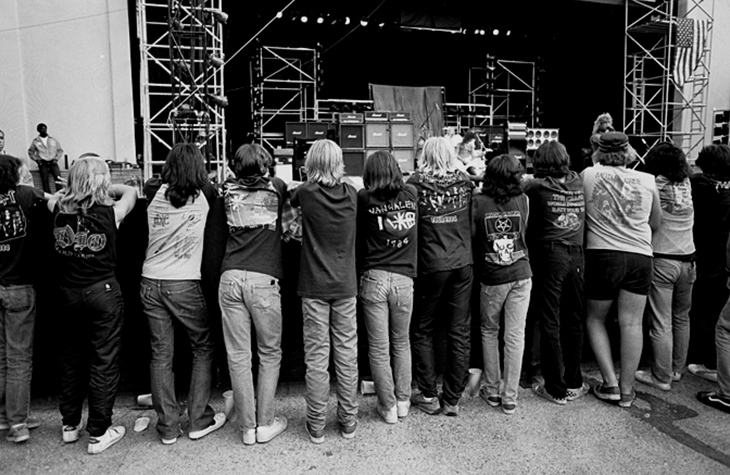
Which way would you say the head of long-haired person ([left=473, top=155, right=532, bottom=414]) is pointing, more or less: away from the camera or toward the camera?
away from the camera

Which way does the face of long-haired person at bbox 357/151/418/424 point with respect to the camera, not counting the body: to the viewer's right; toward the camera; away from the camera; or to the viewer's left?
away from the camera

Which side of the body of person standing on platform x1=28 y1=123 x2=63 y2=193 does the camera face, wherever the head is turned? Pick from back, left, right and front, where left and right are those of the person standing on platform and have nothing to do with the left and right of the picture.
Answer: front

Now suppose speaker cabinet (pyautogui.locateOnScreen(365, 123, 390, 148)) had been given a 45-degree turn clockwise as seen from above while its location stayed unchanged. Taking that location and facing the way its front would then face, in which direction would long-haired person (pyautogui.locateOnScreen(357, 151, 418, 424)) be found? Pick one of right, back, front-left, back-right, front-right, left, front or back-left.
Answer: front-left

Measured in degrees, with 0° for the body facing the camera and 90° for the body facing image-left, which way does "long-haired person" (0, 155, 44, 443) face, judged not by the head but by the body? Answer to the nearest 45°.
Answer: approximately 180°

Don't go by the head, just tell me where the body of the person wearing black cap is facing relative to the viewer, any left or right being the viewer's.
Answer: facing away from the viewer

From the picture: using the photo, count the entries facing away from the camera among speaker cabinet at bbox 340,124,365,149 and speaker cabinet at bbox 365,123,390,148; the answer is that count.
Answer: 0

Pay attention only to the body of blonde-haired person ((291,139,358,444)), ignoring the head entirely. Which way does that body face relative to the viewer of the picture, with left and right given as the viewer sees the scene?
facing away from the viewer

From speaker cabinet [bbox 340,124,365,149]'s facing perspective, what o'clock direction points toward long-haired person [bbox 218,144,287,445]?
The long-haired person is roughly at 12 o'clock from the speaker cabinet.

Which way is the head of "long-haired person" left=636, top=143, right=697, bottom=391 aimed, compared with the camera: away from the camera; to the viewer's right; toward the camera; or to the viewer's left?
away from the camera

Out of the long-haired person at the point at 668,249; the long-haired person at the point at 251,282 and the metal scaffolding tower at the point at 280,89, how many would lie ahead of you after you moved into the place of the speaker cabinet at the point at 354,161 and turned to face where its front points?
2

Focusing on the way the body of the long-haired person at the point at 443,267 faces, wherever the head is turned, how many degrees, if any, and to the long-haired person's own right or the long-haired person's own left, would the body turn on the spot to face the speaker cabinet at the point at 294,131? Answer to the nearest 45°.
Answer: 0° — they already face it

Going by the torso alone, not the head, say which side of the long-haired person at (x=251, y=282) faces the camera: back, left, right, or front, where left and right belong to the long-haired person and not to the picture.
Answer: back

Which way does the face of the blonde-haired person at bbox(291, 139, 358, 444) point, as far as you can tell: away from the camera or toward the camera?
away from the camera

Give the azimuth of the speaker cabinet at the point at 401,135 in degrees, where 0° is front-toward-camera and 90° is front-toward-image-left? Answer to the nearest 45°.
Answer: approximately 0°

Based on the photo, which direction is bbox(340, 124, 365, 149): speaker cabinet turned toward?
toward the camera

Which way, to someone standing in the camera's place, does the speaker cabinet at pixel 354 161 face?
facing the viewer

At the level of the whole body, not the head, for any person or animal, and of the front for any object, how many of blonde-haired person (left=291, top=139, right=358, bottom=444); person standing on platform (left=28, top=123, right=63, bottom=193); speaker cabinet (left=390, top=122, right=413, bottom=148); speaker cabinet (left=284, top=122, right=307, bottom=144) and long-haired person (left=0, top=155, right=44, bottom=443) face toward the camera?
3
